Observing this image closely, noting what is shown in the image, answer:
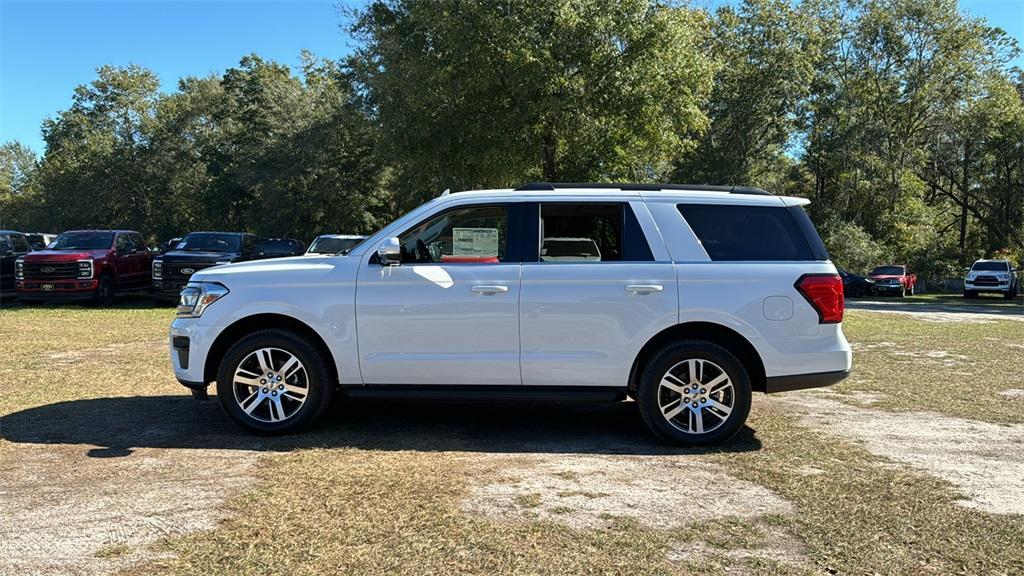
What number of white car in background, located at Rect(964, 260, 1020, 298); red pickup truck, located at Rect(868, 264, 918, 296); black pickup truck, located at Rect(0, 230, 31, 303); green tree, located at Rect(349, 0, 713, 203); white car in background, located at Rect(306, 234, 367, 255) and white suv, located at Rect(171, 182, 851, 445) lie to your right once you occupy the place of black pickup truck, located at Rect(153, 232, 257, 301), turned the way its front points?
1

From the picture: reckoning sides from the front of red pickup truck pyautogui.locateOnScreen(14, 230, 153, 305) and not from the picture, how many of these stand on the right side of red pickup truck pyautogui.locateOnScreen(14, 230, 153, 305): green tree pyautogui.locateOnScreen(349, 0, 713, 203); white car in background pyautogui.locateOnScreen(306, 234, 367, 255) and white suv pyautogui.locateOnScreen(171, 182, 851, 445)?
0

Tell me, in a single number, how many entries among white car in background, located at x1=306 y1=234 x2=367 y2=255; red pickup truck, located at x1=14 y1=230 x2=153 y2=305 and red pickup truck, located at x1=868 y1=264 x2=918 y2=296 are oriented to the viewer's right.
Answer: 0

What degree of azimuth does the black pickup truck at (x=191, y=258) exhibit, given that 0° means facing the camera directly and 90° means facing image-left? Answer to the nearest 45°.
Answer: approximately 45°

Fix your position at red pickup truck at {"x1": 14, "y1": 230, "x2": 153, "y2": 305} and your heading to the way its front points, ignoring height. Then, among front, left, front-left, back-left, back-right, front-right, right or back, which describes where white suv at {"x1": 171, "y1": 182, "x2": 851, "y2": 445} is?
front-left

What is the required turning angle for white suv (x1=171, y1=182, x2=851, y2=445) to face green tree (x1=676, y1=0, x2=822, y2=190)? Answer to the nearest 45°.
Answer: approximately 90° to its right

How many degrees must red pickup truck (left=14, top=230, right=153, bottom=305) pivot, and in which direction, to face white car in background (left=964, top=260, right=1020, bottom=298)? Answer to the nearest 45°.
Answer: approximately 135° to its left

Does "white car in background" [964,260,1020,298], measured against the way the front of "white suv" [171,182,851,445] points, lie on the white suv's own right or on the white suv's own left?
on the white suv's own right

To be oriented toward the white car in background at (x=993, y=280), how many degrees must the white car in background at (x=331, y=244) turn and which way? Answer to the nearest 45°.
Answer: approximately 135° to its left

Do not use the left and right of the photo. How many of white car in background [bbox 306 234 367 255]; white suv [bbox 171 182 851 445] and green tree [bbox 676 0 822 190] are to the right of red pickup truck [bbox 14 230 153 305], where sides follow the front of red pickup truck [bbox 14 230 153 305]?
0

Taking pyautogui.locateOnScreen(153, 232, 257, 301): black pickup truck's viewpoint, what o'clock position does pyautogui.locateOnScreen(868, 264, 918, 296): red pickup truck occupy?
The red pickup truck is roughly at 7 o'clock from the black pickup truck.

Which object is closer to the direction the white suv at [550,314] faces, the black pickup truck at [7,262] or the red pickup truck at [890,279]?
the black pickup truck

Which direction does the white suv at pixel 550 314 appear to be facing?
to the viewer's left

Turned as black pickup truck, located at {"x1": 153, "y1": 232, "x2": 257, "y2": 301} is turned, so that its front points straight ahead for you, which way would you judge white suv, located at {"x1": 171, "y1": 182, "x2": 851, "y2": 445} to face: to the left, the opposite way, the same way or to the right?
to the right

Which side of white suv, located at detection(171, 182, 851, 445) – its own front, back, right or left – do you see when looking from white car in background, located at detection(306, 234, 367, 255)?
right

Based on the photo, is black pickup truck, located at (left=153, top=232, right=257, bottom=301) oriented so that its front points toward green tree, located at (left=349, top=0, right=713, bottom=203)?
no

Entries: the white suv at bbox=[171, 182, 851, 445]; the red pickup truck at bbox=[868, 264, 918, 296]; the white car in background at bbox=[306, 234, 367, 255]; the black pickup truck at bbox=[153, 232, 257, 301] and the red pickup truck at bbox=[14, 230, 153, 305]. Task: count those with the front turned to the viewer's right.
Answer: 0

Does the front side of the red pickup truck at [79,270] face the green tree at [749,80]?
no

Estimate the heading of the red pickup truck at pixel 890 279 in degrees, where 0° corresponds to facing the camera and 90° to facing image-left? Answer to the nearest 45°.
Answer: approximately 45°
